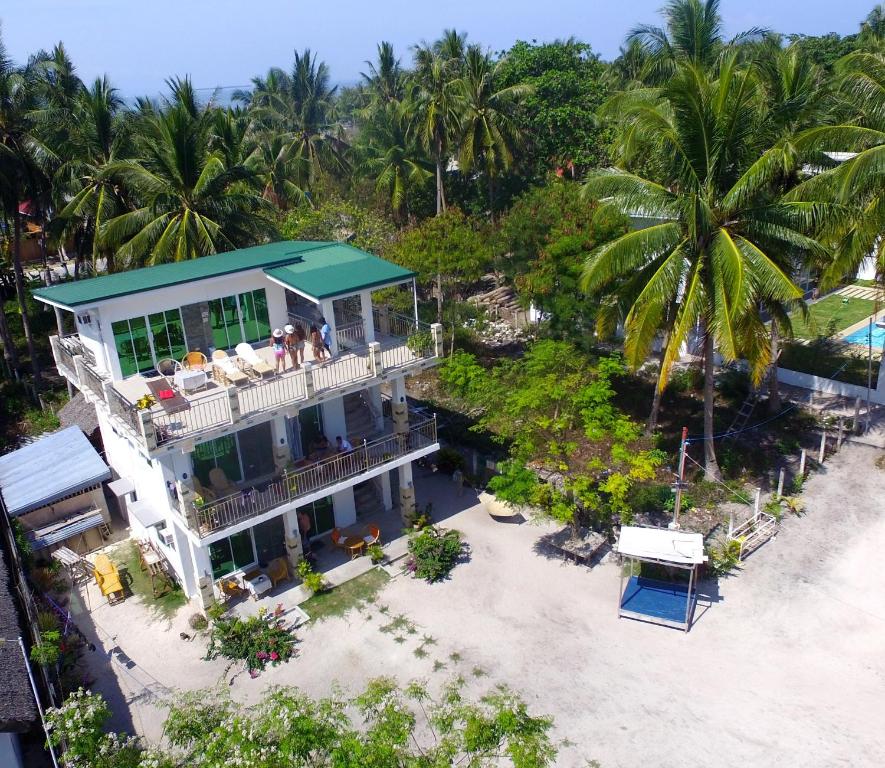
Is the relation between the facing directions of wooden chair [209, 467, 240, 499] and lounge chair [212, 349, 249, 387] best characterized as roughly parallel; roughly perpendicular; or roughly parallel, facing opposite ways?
roughly parallel

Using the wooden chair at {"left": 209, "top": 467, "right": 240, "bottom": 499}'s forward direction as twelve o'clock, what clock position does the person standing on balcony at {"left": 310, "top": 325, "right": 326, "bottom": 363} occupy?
The person standing on balcony is roughly at 10 o'clock from the wooden chair.

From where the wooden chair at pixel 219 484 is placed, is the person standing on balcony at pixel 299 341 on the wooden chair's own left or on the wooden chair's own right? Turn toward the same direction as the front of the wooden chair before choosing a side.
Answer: on the wooden chair's own left

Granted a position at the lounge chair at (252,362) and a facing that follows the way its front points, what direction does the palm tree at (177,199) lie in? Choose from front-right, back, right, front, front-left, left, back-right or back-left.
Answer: back-left

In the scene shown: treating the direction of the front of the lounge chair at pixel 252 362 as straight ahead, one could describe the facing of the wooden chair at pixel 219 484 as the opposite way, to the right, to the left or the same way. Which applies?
the same way

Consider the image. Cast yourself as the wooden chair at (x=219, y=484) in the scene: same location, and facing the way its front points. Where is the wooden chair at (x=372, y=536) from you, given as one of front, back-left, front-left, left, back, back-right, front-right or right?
front-left

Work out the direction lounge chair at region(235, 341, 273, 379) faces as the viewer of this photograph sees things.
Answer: facing the viewer and to the right of the viewer

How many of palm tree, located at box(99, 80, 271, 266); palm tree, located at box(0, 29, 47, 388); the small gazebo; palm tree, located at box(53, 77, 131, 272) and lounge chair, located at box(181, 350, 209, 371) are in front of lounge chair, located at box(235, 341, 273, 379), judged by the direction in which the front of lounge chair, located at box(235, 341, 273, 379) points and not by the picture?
1

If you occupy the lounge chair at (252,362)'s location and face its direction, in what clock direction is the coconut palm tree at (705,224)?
The coconut palm tree is roughly at 11 o'clock from the lounge chair.

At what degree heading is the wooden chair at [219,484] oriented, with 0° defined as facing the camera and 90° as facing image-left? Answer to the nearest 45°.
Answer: approximately 315°

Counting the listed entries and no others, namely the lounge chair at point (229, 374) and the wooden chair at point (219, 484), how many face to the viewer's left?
0

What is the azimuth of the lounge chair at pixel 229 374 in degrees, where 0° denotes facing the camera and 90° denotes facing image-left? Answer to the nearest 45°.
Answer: approximately 315°

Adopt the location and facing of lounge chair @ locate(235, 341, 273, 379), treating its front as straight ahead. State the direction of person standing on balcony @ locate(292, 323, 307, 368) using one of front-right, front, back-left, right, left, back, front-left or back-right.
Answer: left

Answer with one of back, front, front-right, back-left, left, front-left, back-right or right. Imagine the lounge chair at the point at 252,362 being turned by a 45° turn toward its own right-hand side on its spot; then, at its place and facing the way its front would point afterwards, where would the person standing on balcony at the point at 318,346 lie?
left

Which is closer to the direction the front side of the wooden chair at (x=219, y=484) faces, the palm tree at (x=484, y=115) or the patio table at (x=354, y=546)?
the patio table

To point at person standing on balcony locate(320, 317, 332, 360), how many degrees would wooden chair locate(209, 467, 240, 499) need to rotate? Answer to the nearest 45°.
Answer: approximately 45° to its left

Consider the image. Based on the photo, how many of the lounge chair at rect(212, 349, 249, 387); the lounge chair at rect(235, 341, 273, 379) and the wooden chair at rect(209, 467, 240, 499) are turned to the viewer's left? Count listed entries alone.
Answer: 0
